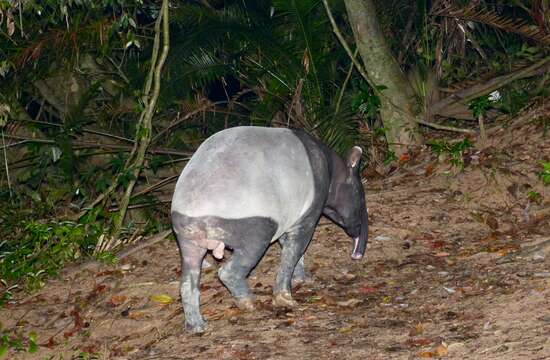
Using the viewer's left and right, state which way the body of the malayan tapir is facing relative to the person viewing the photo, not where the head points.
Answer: facing away from the viewer and to the right of the viewer

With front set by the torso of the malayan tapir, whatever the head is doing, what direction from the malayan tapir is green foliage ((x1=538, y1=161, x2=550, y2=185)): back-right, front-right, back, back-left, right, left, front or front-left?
front

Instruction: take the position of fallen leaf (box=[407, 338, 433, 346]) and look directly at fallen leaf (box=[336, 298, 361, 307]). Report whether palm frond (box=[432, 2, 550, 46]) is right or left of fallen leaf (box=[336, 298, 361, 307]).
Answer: right

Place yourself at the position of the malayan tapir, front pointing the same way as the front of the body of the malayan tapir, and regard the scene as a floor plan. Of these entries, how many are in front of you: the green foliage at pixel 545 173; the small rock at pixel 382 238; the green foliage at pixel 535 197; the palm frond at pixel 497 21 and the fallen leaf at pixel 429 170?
5

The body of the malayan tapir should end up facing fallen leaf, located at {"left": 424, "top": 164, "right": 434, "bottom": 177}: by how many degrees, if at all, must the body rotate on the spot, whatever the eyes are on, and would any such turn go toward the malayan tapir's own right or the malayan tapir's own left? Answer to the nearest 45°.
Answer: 0° — it already faces it

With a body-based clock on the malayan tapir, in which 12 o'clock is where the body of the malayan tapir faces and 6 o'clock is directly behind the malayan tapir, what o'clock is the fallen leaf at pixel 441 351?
The fallen leaf is roughly at 3 o'clock from the malayan tapir.

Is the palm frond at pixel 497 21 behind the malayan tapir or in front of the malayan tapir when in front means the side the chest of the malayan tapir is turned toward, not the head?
in front

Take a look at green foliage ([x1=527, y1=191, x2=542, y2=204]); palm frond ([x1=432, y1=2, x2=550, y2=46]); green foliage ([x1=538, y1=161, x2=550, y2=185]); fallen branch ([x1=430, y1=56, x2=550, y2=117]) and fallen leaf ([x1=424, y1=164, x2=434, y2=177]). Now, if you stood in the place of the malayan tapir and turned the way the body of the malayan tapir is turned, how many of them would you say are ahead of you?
5

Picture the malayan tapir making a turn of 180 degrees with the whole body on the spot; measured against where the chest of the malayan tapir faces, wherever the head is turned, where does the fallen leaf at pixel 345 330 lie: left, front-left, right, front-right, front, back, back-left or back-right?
left

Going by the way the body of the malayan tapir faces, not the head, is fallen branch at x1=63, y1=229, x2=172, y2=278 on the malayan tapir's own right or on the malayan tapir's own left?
on the malayan tapir's own left

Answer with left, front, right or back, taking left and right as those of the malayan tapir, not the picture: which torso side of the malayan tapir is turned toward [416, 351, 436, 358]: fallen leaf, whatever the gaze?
right

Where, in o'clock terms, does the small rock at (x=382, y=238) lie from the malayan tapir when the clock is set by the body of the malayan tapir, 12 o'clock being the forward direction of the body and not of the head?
The small rock is roughly at 12 o'clock from the malayan tapir.

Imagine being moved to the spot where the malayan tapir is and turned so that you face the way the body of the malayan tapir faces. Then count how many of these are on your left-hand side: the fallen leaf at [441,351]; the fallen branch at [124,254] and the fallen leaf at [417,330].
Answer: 1

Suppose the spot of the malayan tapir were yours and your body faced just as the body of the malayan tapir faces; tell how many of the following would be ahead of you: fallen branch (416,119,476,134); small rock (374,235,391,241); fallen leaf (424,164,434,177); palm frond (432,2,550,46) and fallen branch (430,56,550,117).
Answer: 5

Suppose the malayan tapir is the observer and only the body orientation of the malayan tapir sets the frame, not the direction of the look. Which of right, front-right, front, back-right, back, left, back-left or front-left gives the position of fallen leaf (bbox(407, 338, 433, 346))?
right

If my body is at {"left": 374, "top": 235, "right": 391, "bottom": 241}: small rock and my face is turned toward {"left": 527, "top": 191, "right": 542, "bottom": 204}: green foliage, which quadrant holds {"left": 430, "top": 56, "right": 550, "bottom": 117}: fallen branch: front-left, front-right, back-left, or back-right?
front-left

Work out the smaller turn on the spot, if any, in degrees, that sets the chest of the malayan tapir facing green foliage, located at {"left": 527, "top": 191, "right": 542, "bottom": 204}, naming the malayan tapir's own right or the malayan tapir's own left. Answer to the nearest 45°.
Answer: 0° — it already faces it

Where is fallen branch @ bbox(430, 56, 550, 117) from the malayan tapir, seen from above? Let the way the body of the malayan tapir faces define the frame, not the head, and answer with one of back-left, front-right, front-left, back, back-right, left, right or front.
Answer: front
